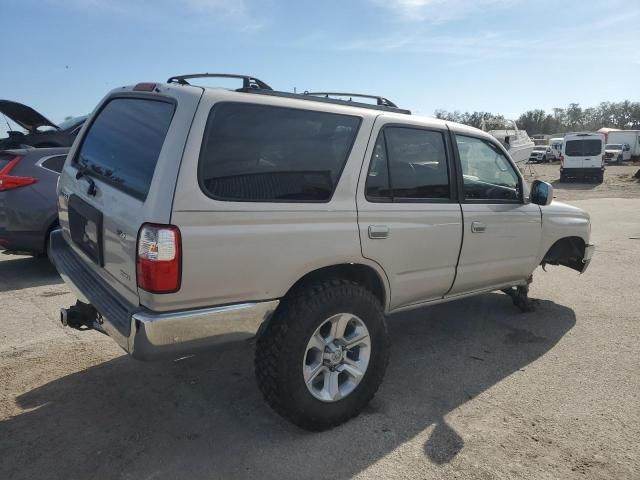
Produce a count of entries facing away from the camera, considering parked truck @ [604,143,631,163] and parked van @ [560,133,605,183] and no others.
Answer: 1

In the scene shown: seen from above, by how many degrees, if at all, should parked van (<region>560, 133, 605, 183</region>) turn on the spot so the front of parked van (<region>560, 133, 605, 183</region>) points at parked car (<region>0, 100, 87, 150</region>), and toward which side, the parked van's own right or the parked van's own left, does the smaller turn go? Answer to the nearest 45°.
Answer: approximately 180°

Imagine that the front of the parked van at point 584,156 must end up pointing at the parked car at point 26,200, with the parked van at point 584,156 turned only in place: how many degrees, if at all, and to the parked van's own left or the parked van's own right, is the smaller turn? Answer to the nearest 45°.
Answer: approximately 180°

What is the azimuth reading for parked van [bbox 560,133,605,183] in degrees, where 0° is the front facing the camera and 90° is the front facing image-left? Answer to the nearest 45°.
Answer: approximately 180°

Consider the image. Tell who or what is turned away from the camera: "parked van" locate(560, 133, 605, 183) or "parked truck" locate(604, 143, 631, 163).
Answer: "parked van" locate(560, 133, 605, 183)

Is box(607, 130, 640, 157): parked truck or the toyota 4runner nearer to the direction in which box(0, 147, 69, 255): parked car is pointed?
the parked truck
